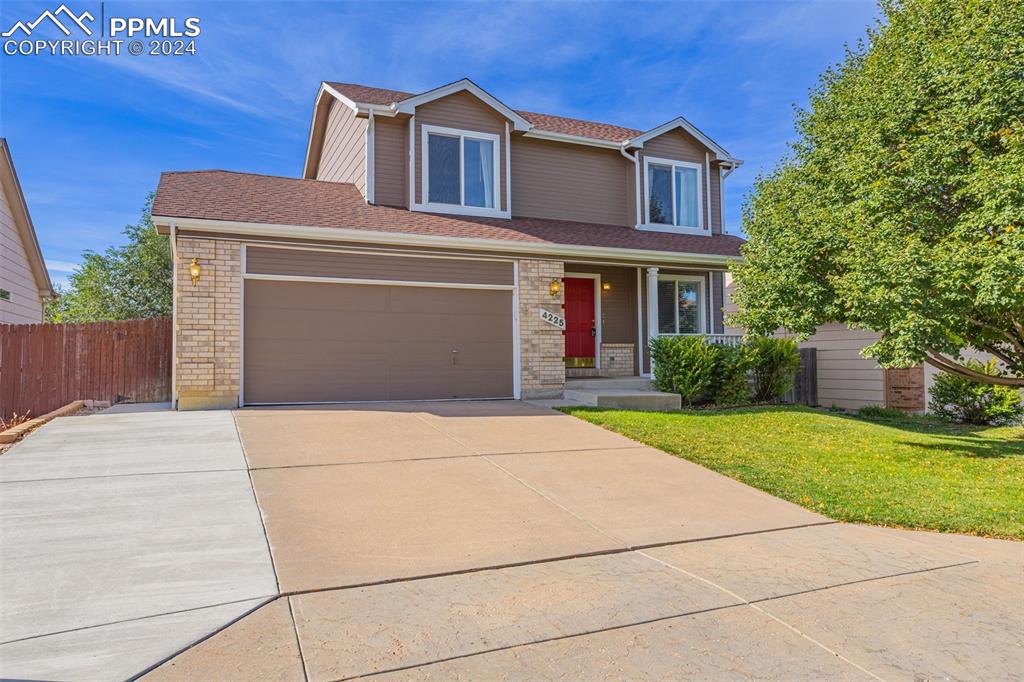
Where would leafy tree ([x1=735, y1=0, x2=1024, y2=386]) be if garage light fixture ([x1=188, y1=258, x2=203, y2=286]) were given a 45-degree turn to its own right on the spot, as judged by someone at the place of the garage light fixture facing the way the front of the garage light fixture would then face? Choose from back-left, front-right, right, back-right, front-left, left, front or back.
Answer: left

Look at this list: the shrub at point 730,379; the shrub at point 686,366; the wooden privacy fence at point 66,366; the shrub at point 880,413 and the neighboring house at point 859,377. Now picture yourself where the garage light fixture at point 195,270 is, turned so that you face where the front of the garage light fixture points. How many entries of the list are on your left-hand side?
4

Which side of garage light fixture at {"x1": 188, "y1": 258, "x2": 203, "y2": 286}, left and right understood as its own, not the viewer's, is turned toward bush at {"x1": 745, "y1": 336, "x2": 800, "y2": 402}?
left

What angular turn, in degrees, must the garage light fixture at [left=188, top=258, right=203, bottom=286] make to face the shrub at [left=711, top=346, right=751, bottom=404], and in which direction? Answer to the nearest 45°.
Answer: approximately 90° to its left

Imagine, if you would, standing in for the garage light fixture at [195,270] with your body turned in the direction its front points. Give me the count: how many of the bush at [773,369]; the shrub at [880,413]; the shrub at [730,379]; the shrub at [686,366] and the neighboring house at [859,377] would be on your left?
5

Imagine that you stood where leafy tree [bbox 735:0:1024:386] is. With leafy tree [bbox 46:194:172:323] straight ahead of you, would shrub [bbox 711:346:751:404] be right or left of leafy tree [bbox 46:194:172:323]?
right

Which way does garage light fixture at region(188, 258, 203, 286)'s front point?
toward the camera

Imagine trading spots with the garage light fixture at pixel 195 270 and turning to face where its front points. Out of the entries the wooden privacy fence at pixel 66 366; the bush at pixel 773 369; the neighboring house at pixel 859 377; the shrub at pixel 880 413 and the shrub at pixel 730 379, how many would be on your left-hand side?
4

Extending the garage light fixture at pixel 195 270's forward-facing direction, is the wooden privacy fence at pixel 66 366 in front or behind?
behind

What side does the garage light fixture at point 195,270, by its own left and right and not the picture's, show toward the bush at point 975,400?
left

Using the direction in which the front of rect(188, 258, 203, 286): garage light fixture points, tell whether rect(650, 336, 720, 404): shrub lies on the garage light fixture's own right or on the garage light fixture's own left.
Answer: on the garage light fixture's own left
